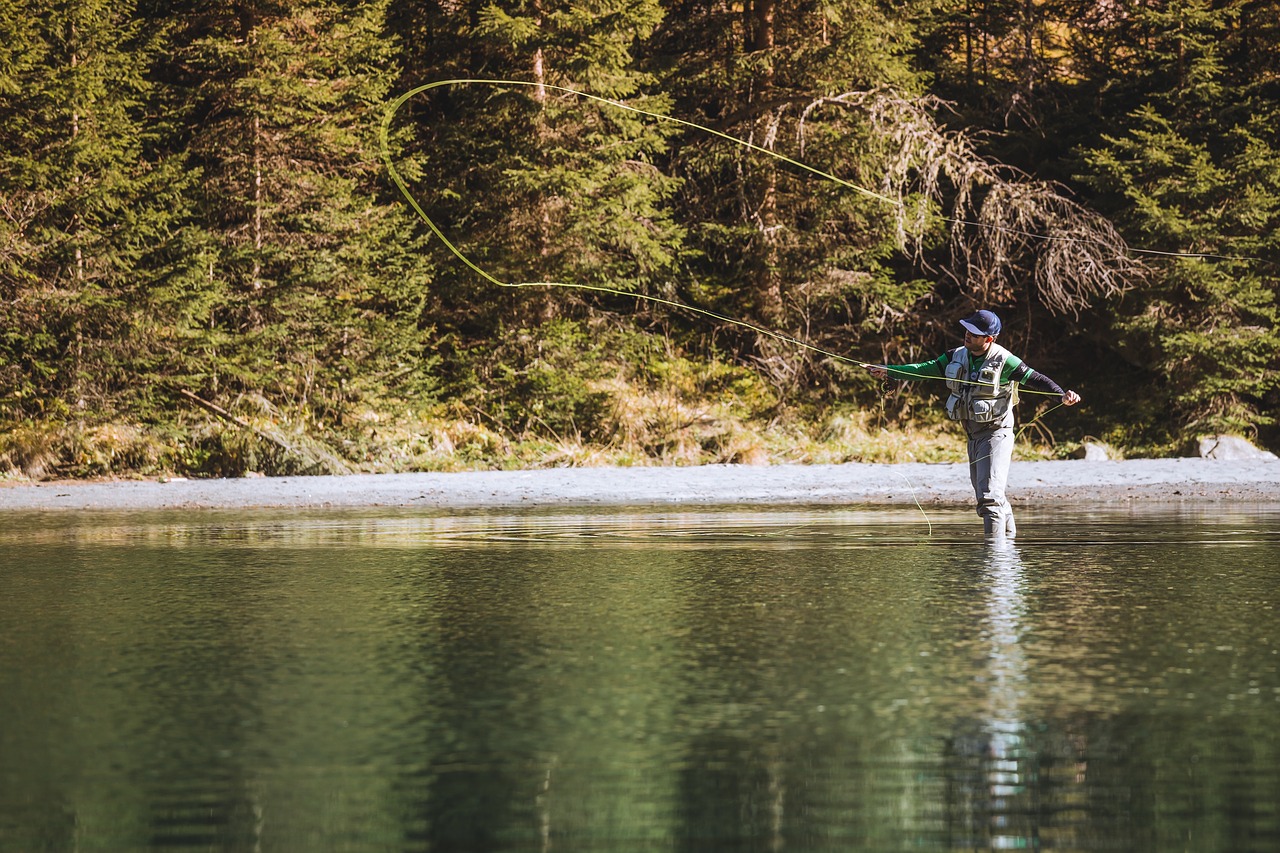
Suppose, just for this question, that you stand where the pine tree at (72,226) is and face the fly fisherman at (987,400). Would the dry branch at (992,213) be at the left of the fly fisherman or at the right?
left

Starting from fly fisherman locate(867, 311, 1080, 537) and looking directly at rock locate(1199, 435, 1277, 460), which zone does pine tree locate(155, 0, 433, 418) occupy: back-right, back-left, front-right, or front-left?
front-left

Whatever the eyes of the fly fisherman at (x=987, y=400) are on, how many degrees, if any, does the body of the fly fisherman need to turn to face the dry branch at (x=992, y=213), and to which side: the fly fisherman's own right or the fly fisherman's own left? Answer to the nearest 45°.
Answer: approximately 135° to the fly fisherman's own right

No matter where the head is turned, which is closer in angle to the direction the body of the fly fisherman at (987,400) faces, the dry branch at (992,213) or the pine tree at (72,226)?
the pine tree

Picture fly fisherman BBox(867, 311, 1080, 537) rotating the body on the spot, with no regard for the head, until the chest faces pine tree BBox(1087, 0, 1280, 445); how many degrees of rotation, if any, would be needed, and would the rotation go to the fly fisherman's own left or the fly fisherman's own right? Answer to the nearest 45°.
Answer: approximately 135° to the fly fisherman's own right

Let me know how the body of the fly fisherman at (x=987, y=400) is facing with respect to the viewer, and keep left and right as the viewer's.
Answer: facing the viewer and to the left of the viewer

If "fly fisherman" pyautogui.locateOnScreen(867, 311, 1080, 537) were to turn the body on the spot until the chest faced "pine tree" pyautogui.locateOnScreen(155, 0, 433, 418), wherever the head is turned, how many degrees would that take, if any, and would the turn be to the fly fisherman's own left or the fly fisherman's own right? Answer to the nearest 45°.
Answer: approximately 90° to the fly fisherman's own right

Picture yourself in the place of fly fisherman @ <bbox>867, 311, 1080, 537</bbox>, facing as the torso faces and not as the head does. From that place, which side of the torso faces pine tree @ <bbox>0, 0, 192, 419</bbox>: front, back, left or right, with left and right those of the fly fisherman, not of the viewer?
right

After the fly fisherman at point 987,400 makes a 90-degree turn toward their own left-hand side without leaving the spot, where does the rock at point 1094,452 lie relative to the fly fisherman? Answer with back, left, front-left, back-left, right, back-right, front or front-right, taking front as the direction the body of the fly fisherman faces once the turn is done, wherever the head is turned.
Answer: back-left

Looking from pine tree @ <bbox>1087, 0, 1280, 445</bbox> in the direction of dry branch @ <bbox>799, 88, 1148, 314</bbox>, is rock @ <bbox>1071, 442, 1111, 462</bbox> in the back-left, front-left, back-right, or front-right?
front-left
